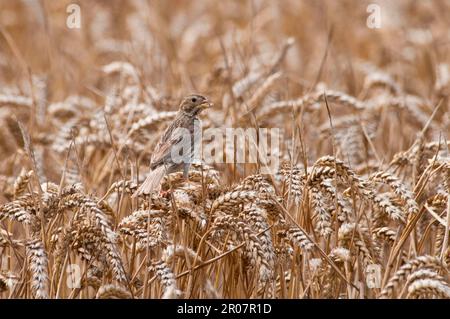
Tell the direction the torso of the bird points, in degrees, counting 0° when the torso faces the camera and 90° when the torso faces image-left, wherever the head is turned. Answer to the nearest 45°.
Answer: approximately 270°
